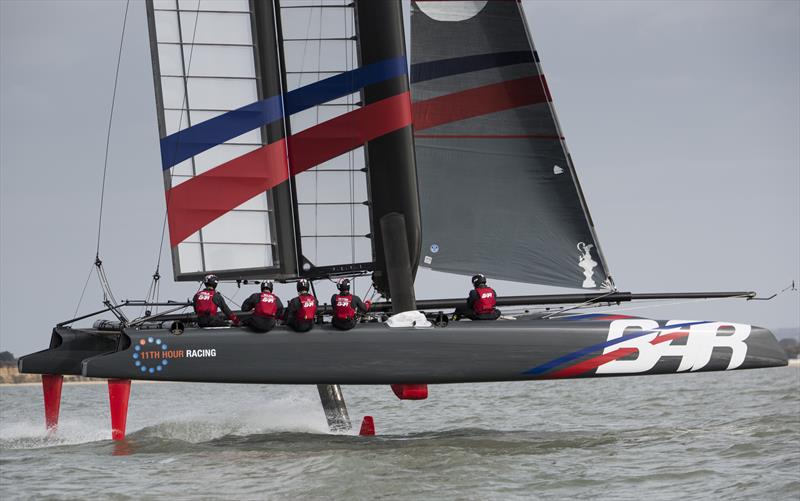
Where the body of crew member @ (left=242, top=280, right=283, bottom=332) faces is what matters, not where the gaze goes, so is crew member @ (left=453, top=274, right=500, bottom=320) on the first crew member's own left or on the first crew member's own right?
on the first crew member's own right

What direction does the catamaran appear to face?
to the viewer's right

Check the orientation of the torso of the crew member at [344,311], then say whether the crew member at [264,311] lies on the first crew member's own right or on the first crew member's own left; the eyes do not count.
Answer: on the first crew member's own left

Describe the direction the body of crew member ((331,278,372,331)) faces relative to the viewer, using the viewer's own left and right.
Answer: facing away from the viewer and to the right of the viewer

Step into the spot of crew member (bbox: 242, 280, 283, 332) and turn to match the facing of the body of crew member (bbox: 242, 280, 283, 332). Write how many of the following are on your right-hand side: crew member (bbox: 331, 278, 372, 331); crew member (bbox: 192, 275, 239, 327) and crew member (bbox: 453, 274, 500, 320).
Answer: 2

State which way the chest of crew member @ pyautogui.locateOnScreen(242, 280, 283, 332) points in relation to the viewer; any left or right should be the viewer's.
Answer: facing away from the viewer

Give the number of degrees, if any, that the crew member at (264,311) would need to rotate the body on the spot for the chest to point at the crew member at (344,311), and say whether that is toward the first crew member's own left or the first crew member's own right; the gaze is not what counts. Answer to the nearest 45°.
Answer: approximately 90° to the first crew member's own right

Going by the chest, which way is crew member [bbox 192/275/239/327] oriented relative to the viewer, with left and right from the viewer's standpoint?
facing away from the viewer and to the right of the viewer

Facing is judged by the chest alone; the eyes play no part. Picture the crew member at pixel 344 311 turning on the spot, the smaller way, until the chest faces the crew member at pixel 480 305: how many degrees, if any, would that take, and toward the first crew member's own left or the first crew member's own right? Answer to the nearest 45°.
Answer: approximately 45° to the first crew member's own right
